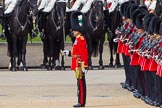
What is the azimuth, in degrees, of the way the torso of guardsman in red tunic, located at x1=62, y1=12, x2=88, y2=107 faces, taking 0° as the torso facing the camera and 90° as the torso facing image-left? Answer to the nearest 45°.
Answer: approximately 90°

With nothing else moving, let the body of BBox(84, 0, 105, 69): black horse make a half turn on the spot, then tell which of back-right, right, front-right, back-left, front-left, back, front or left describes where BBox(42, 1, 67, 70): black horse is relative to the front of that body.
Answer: left

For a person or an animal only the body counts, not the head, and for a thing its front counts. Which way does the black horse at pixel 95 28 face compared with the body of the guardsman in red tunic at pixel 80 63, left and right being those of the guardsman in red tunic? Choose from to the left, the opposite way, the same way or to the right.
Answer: to the left

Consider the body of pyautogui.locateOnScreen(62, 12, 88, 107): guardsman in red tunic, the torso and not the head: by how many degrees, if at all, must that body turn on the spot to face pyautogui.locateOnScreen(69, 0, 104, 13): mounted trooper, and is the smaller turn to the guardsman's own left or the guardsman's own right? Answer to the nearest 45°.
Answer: approximately 90° to the guardsman's own right

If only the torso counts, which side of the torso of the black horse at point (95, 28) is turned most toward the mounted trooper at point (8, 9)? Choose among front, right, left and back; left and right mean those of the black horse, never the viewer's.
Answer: right

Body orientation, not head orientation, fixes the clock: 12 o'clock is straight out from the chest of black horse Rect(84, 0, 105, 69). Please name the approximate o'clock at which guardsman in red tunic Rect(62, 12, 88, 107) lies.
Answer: The guardsman in red tunic is roughly at 12 o'clock from the black horse.

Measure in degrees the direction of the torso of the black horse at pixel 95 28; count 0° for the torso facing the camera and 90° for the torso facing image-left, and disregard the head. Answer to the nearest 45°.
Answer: approximately 0°

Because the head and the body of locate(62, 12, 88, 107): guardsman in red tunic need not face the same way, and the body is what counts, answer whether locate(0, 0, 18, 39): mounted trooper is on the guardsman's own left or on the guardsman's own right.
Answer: on the guardsman's own right

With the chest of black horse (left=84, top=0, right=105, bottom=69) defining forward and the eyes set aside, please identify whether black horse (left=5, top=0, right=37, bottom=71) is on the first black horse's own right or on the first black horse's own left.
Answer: on the first black horse's own right

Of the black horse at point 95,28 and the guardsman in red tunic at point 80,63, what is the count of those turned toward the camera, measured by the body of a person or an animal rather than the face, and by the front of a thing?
1
